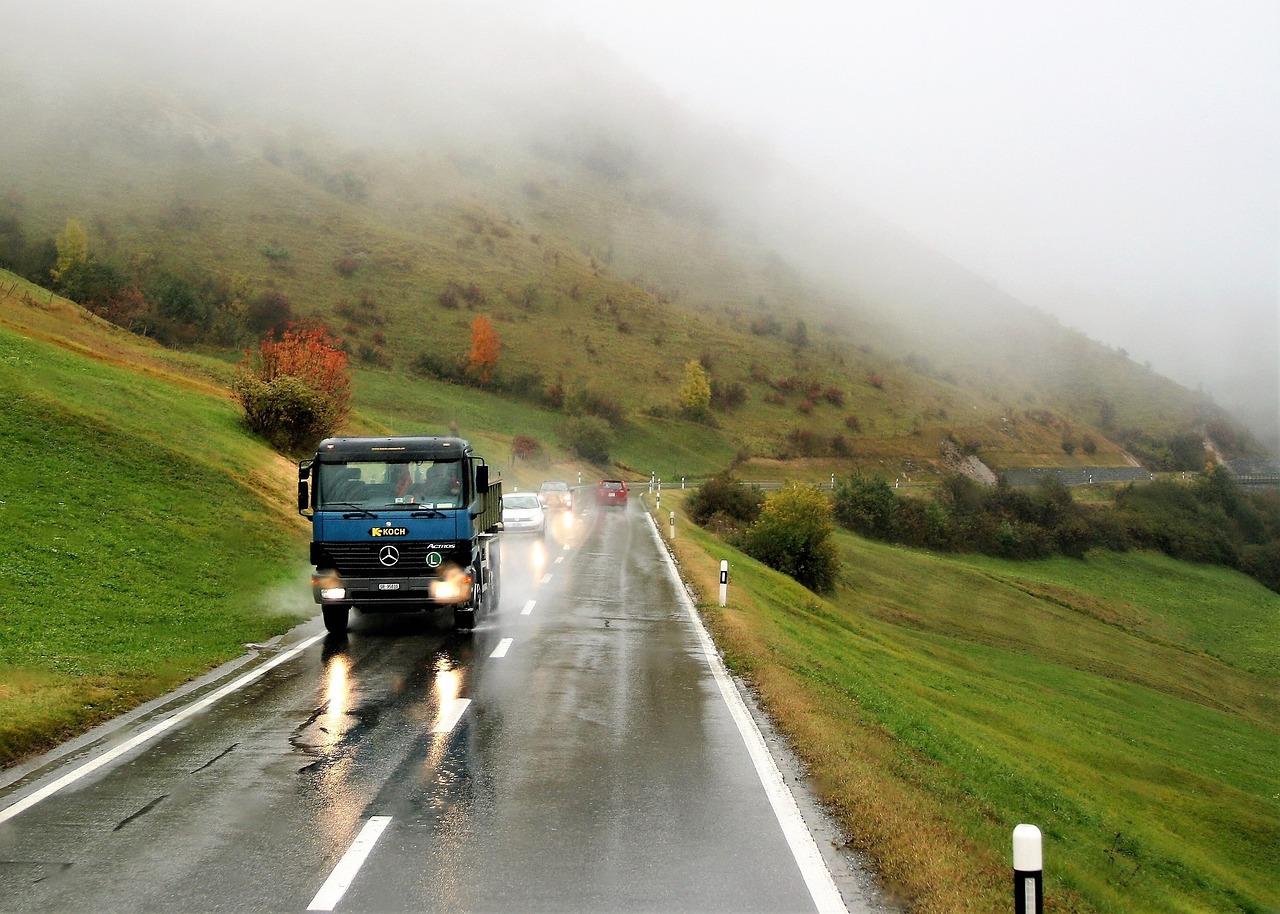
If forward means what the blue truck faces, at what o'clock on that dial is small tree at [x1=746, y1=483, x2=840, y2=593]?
The small tree is roughly at 7 o'clock from the blue truck.

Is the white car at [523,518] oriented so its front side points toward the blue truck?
yes

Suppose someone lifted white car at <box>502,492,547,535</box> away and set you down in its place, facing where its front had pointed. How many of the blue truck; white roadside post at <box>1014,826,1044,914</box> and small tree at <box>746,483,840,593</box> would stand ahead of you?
2

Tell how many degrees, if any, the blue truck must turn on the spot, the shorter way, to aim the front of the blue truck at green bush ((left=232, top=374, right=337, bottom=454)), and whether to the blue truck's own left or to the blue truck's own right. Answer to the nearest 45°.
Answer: approximately 180°

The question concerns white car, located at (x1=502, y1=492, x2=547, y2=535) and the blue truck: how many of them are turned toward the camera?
2

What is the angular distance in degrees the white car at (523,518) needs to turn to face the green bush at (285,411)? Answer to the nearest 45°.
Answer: approximately 90° to its right

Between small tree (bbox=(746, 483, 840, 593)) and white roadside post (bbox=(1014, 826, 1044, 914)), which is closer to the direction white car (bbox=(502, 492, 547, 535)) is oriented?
the white roadside post

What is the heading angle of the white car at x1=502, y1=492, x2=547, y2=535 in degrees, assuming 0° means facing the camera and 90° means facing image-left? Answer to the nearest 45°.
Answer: approximately 0°

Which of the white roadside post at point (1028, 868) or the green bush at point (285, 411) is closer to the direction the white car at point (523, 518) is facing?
the white roadside post

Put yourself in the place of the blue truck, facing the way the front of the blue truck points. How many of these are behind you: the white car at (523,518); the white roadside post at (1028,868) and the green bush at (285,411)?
2
